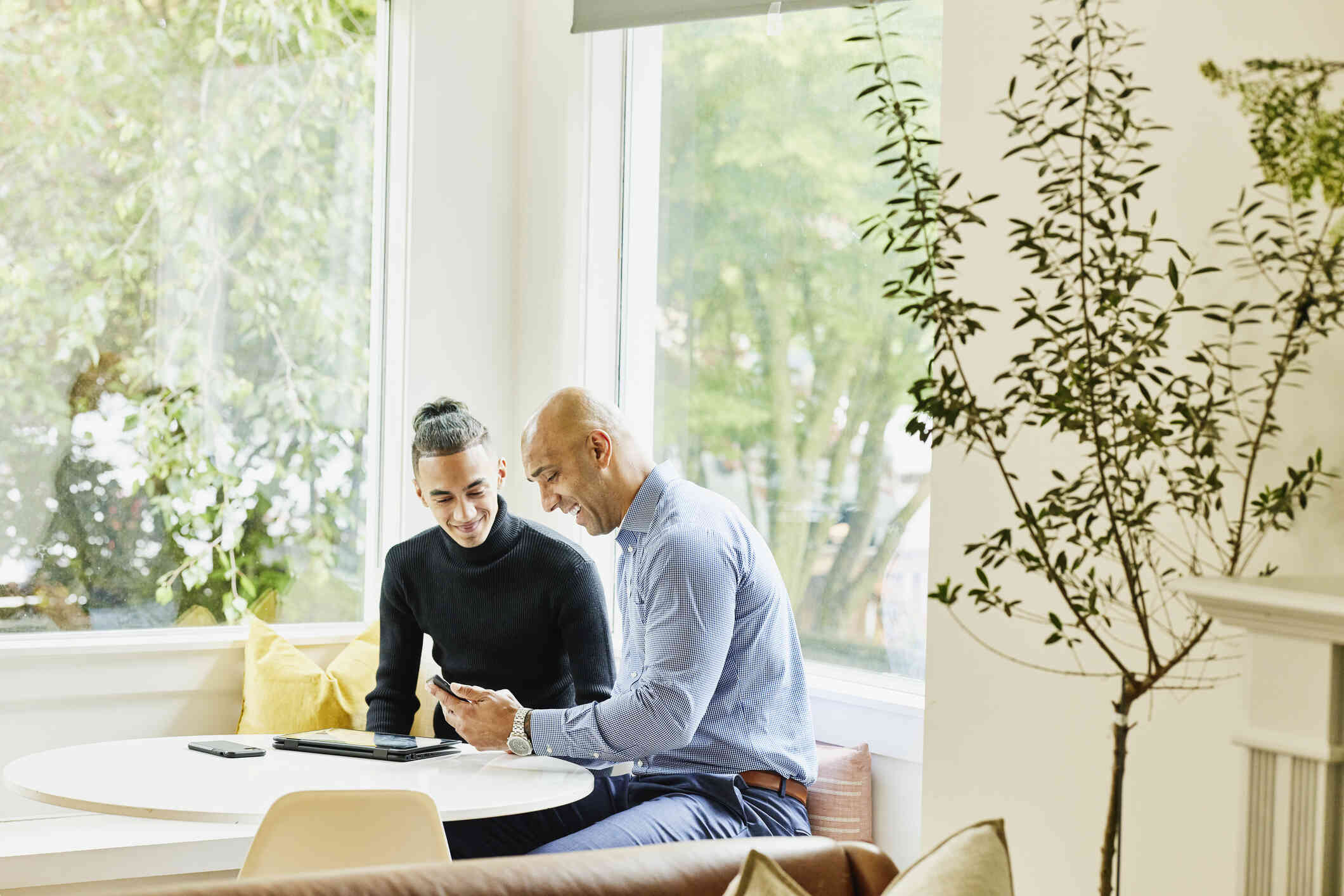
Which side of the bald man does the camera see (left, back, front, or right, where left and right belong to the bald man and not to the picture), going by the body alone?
left

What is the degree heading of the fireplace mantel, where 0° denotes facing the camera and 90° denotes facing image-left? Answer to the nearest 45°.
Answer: approximately 45°

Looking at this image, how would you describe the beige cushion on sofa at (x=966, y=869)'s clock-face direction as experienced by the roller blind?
The beige cushion on sofa is roughly at 10 o'clock from the roller blind.

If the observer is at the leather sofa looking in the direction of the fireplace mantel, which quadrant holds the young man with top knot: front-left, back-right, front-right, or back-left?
front-left

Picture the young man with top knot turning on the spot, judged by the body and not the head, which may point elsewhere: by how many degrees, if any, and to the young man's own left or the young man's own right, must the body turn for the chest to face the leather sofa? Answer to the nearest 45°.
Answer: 0° — they already face it

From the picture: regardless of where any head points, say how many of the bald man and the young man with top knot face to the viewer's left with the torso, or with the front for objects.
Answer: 1

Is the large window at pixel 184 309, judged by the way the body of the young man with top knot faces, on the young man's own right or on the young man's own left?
on the young man's own right

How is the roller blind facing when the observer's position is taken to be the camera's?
facing the viewer and to the left of the viewer

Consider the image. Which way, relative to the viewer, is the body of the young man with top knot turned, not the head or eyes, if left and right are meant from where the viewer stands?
facing the viewer

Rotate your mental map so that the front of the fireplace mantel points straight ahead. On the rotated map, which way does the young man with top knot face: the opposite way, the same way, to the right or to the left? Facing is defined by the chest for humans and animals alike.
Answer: to the left

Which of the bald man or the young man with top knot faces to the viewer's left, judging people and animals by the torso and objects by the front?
the bald man

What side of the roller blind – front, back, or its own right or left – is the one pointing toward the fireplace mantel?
left

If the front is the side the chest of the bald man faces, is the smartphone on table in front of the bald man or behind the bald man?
in front

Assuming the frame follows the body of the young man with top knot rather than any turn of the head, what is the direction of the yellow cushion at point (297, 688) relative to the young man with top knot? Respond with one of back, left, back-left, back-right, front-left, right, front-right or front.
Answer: back-right
